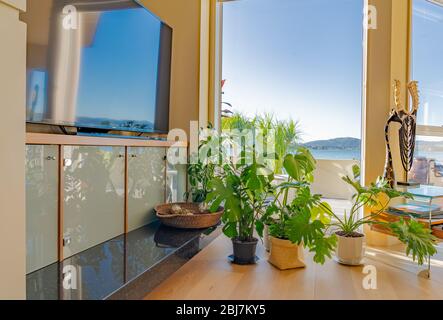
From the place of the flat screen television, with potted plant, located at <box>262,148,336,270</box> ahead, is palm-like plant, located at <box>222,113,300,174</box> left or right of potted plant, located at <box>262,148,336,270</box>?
left
